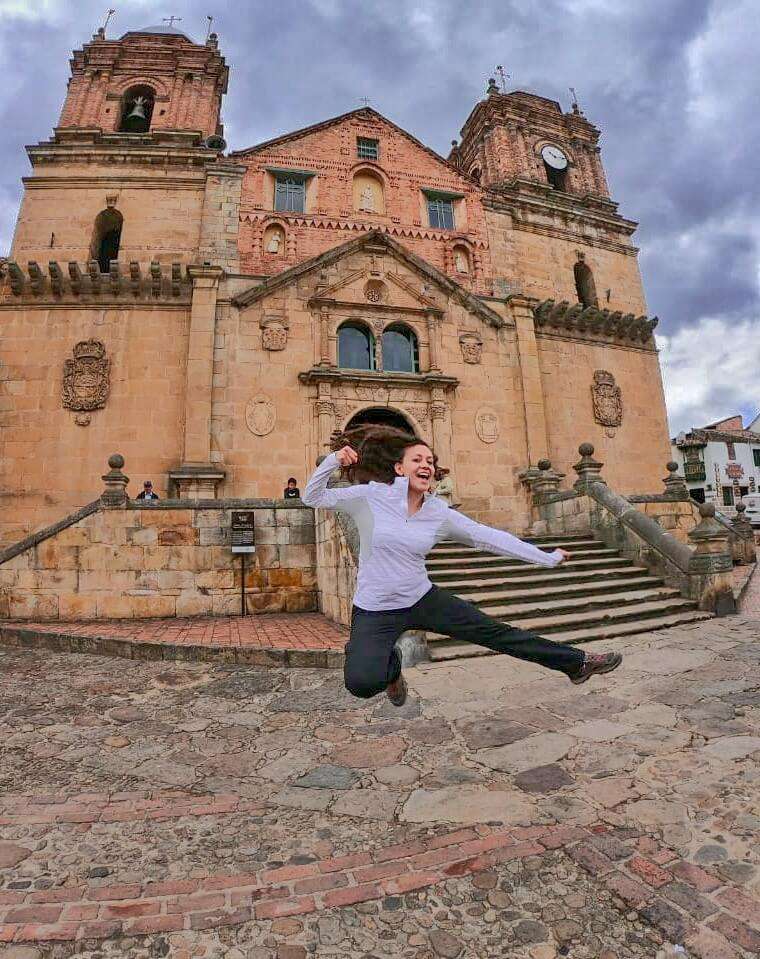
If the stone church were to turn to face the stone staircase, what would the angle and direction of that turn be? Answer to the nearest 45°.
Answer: approximately 45° to its left

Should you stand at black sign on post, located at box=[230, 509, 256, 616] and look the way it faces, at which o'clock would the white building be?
The white building is roughly at 8 o'clock from the black sign on post.

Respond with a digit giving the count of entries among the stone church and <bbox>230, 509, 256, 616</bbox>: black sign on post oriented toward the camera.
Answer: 2

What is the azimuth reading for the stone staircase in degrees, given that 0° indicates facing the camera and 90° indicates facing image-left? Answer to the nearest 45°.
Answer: approximately 315°

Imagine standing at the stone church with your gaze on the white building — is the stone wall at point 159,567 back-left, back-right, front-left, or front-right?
back-right

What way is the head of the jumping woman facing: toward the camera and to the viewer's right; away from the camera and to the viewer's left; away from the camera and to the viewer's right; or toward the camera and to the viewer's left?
toward the camera and to the viewer's right

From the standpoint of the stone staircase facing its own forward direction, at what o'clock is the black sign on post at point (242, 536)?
The black sign on post is roughly at 4 o'clock from the stone staircase.

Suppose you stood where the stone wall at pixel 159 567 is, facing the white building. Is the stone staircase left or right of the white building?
right

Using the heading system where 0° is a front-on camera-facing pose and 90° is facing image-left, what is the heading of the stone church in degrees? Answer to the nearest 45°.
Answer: approximately 0°

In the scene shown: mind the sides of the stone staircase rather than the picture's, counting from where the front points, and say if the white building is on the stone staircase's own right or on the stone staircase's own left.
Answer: on the stone staircase's own left
